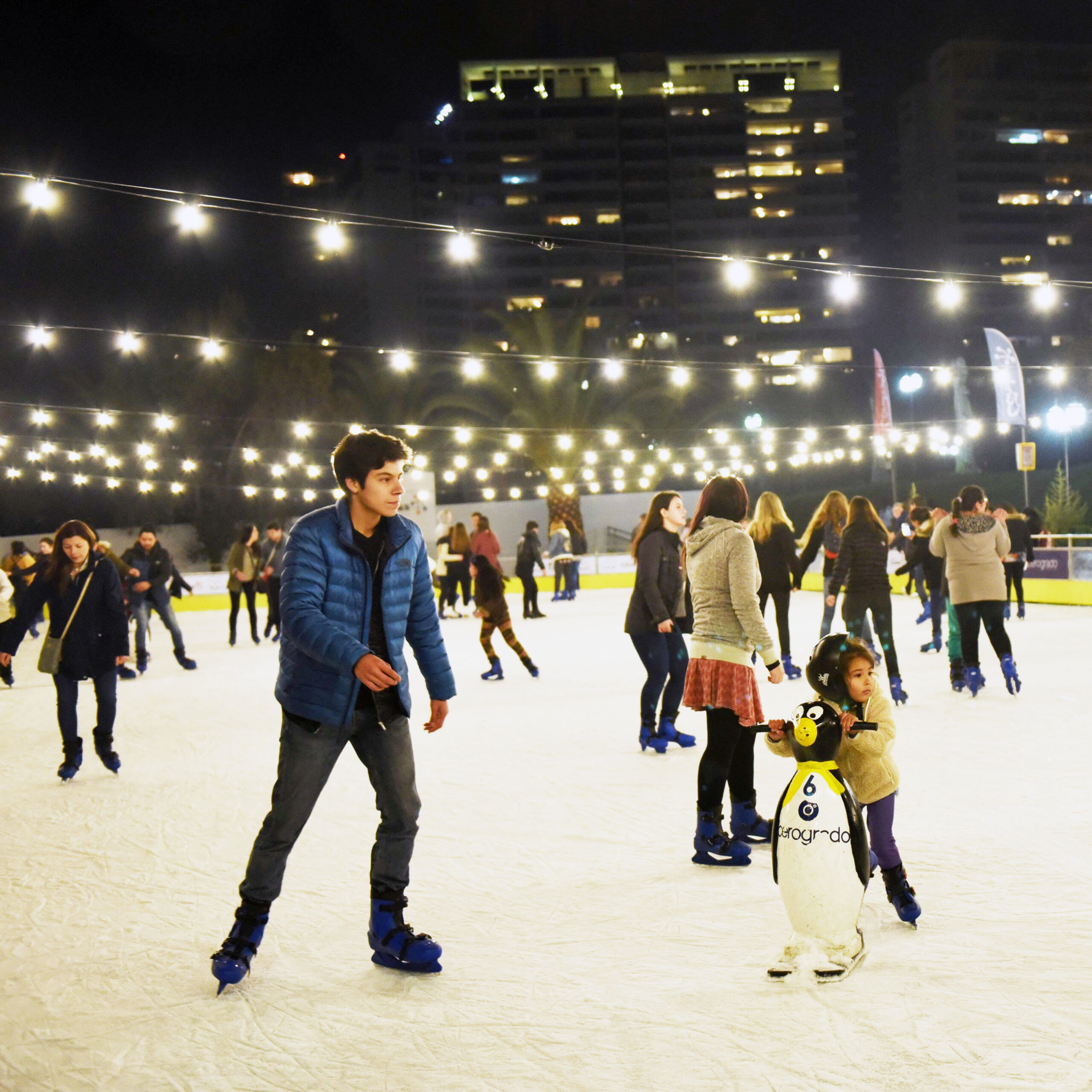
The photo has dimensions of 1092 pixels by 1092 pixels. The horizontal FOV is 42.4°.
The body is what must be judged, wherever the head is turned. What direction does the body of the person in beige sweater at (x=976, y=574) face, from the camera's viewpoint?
away from the camera

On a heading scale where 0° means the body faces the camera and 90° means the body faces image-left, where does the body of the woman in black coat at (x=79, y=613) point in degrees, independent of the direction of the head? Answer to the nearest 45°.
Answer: approximately 0°

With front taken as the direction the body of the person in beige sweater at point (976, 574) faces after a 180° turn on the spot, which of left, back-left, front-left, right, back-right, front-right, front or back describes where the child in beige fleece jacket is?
front

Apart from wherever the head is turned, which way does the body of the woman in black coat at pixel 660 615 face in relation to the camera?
to the viewer's right

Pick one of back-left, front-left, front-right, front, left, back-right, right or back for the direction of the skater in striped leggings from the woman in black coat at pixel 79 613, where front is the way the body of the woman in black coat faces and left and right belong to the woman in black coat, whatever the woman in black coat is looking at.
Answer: back-left

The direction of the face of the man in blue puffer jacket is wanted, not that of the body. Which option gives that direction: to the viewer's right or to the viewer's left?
to the viewer's right

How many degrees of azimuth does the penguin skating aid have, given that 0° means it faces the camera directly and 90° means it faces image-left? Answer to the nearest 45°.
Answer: approximately 45°
